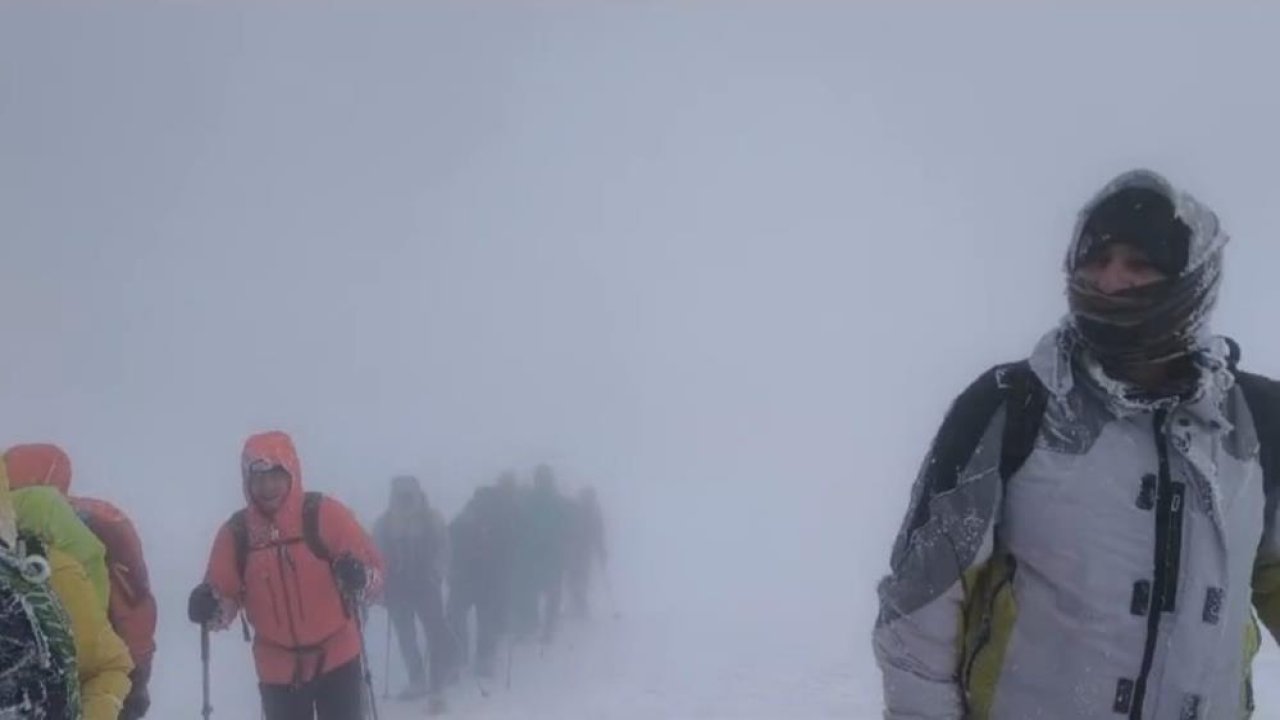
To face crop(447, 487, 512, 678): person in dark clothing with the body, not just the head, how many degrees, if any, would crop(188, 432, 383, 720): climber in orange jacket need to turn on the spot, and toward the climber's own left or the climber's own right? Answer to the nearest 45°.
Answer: approximately 180°

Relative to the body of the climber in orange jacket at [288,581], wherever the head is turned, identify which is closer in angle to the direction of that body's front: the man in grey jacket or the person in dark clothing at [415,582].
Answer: the man in grey jacket

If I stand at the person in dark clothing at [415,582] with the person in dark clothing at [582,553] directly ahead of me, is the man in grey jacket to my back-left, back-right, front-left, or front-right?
back-right

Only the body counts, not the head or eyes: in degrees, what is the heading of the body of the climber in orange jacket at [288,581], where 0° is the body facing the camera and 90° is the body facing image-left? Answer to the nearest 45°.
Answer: approximately 0°

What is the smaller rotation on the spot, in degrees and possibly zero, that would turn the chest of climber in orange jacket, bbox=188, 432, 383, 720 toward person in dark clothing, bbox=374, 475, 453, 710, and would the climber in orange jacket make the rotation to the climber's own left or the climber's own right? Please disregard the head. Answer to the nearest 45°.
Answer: approximately 180°

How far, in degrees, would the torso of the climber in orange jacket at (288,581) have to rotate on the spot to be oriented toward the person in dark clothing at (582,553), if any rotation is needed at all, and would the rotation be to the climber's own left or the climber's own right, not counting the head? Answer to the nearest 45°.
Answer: approximately 180°

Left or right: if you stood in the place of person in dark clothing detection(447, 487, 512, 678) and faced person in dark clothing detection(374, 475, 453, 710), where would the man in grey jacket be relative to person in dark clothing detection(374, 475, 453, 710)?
left

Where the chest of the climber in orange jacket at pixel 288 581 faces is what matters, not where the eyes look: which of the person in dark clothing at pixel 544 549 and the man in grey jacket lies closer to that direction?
the man in grey jacket
